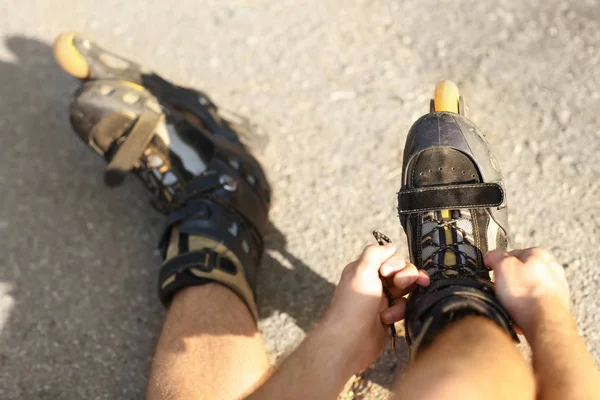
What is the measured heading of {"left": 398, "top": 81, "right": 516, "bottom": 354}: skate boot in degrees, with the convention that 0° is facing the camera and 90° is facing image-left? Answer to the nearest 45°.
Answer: approximately 180°

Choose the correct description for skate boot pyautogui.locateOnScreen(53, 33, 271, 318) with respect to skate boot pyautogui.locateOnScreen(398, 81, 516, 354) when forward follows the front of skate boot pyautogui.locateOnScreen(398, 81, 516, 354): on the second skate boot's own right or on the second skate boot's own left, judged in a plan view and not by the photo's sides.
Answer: on the second skate boot's own left
